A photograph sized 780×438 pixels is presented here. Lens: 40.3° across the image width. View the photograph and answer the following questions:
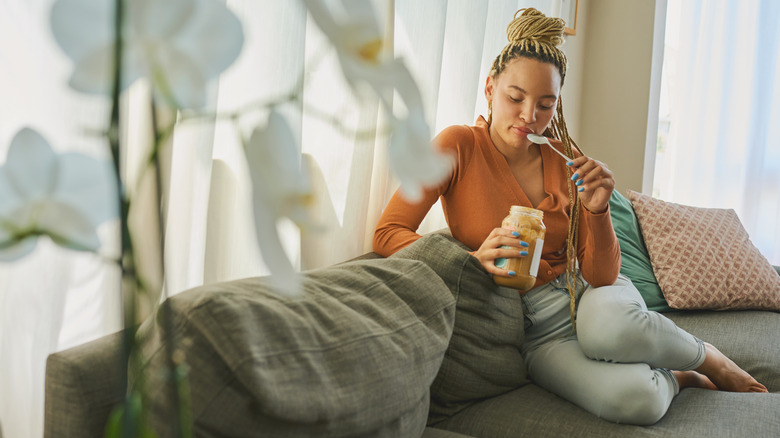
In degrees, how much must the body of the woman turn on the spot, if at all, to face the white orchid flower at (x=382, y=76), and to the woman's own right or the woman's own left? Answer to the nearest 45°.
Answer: approximately 45° to the woman's own right

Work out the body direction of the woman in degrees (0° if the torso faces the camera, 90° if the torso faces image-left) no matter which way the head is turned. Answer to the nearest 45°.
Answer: approximately 315°

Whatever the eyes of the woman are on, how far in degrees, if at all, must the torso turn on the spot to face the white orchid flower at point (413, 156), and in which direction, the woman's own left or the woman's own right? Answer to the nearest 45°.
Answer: approximately 45° to the woman's own right

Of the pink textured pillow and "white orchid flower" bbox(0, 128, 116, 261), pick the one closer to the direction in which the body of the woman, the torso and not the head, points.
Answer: the white orchid flower

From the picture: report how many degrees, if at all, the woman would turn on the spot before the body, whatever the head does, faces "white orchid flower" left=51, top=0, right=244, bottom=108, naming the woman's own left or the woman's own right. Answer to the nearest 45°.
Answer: approximately 45° to the woman's own right

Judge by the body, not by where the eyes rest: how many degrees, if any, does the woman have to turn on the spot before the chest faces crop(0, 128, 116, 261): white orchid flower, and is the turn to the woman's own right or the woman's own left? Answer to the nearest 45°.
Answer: approximately 45° to the woman's own right

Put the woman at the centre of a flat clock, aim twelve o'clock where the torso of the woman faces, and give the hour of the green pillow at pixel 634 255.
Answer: The green pillow is roughly at 8 o'clock from the woman.

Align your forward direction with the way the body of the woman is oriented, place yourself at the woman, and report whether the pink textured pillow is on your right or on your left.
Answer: on your left

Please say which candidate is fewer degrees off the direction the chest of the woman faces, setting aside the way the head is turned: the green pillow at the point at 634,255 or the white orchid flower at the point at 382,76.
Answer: the white orchid flower
